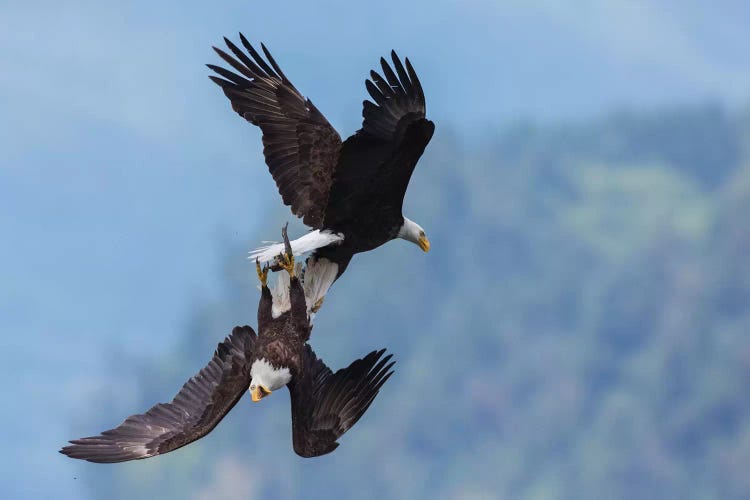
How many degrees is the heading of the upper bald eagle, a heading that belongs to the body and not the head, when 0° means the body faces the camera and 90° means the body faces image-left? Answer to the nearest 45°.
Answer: approximately 270°
